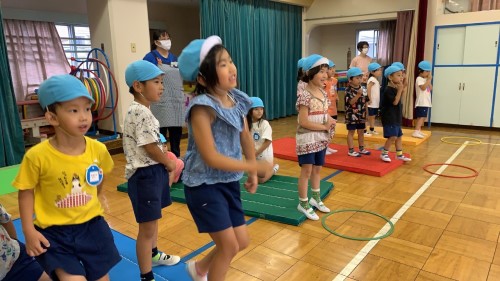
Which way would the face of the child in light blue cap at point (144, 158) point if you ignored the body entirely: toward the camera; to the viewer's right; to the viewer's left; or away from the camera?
to the viewer's right

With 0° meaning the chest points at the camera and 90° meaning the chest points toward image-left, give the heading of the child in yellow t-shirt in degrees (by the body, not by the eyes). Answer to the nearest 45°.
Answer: approximately 315°

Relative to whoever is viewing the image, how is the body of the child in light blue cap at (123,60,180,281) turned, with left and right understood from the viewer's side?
facing to the right of the viewer

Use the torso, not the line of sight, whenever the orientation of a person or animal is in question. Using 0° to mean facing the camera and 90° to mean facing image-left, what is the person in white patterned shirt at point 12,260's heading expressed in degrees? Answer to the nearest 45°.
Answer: approximately 315°
